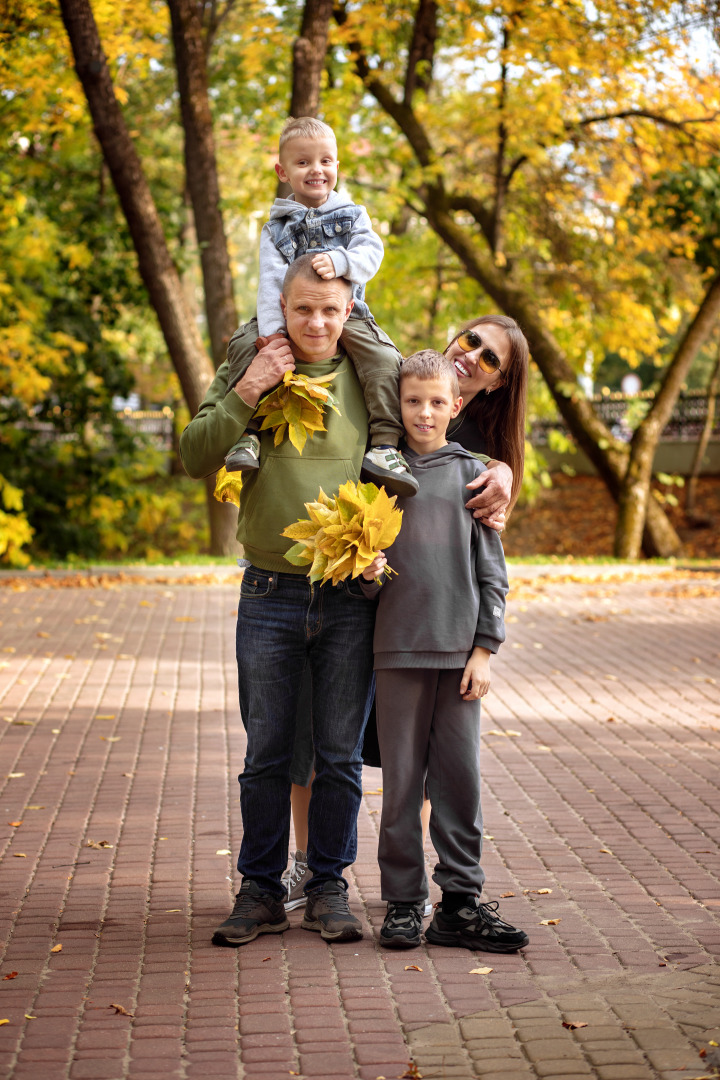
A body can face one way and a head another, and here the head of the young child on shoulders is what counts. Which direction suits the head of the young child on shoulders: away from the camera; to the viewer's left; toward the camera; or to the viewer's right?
toward the camera

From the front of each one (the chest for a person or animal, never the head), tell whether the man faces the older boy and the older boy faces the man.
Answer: no

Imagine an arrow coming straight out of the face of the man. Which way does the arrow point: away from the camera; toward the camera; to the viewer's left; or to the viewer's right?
toward the camera

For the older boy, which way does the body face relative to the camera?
toward the camera

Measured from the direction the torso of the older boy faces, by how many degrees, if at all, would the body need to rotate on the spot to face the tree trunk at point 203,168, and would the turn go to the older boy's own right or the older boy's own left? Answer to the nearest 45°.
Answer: approximately 180°

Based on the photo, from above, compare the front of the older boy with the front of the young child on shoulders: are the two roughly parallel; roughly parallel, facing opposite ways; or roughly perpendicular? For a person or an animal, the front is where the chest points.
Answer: roughly parallel

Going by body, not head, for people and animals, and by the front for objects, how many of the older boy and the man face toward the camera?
2

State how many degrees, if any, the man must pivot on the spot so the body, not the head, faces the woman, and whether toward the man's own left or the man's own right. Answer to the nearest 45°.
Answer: approximately 135° to the man's own left

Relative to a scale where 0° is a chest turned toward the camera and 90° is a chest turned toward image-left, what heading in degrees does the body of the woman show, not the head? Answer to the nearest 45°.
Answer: approximately 45°

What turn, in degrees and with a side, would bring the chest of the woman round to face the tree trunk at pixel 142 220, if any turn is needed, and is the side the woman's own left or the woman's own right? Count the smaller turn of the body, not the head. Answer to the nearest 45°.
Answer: approximately 135° to the woman's own right

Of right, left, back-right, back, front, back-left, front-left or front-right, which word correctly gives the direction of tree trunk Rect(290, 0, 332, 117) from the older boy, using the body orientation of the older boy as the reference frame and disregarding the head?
back

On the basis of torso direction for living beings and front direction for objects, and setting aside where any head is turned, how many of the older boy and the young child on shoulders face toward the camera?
2

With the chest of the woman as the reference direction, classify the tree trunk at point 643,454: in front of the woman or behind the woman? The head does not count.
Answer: behind

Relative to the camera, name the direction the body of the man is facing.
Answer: toward the camera

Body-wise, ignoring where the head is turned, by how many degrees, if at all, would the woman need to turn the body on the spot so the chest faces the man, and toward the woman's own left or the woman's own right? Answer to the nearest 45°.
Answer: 0° — they already face them

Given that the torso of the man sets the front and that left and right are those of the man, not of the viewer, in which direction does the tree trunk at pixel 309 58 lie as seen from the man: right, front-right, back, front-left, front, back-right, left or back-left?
back

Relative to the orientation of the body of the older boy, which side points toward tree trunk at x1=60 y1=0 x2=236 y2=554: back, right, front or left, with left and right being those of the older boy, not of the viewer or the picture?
back
